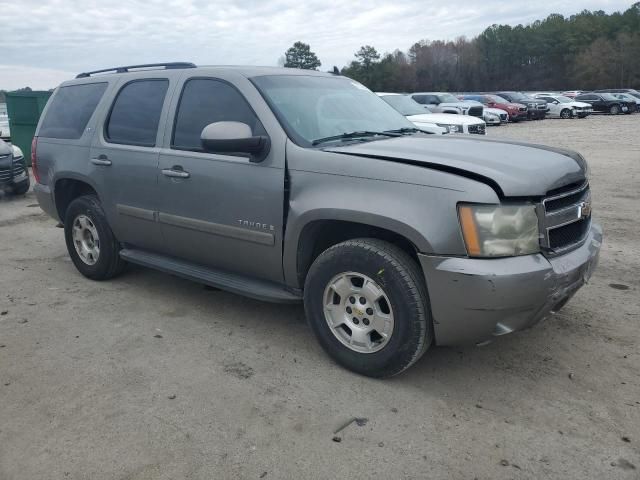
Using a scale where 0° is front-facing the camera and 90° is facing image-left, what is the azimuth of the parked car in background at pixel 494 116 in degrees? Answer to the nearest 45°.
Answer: approximately 315°

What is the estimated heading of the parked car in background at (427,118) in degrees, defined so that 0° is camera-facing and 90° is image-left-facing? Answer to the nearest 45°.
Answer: approximately 315°

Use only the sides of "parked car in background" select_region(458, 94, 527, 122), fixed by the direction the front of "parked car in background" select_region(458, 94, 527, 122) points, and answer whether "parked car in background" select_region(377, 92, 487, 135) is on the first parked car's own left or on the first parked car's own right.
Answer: on the first parked car's own right

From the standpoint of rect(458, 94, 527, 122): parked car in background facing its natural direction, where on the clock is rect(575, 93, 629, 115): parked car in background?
rect(575, 93, 629, 115): parked car in background is roughly at 9 o'clock from rect(458, 94, 527, 122): parked car in background.

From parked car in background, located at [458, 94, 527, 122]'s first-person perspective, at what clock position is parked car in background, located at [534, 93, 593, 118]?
parked car in background, located at [534, 93, 593, 118] is roughly at 9 o'clock from parked car in background, located at [458, 94, 527, 122].

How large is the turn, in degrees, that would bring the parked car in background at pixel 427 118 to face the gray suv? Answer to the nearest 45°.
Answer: approximately 45° to its right

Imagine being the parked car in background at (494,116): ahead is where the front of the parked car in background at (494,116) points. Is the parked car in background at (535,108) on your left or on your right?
on your left

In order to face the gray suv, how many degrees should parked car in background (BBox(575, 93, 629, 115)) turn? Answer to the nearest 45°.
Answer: approximately 45° to its right

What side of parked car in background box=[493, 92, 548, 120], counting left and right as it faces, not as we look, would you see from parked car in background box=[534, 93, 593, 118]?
left

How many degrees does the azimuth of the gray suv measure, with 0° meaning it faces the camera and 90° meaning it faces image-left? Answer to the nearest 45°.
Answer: approximately 315°
